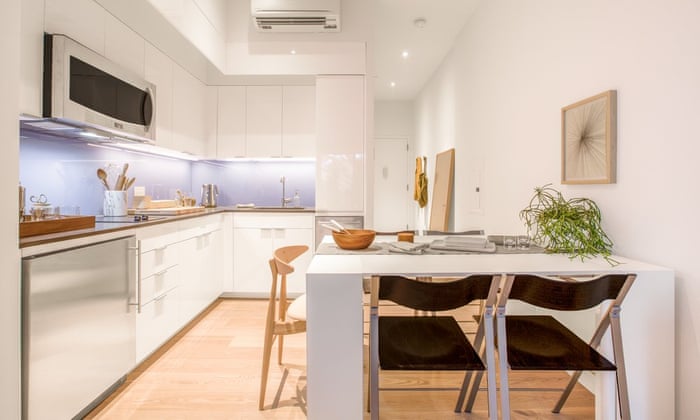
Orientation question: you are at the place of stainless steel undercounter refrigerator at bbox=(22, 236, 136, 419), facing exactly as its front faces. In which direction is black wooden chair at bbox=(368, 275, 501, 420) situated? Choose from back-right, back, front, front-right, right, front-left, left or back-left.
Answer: front

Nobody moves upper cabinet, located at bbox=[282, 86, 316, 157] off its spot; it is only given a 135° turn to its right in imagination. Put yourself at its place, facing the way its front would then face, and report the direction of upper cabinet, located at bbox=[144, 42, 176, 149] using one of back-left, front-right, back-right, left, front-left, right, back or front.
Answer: left

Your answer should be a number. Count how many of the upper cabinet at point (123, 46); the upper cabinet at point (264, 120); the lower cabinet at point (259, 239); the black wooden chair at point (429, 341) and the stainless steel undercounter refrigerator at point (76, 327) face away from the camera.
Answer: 1

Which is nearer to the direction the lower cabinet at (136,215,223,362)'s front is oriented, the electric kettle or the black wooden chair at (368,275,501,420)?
the black wooden chair

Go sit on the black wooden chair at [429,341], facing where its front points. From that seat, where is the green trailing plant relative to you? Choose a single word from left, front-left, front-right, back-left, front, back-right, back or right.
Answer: front-right

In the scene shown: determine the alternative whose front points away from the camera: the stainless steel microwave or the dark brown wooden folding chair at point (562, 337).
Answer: the dark brown wooden folding chair

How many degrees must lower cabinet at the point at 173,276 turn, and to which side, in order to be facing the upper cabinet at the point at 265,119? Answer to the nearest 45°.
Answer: approximately 90° to its left

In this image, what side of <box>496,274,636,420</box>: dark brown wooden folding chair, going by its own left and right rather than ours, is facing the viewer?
back

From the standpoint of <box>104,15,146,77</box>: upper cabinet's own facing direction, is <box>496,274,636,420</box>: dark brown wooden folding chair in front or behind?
in front

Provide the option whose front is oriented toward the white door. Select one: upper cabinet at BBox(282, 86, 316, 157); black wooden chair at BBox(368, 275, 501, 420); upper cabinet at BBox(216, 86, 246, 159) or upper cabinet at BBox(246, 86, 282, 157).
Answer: the black wooden chair

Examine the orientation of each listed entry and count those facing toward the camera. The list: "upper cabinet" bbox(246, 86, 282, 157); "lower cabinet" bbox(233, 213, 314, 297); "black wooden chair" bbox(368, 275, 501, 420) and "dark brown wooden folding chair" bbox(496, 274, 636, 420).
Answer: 2

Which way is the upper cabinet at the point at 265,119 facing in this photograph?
toward the camera

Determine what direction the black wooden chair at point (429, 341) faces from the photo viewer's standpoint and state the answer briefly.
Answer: facing away from the viewer

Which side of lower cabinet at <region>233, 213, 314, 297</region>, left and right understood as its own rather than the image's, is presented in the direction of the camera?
front
